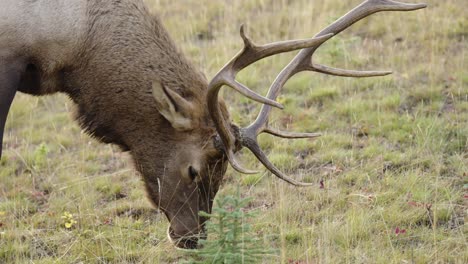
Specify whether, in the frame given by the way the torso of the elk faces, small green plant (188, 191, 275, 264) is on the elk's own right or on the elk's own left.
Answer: on the elk's own right

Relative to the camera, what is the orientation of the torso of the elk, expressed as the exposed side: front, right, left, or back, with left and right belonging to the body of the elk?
right
